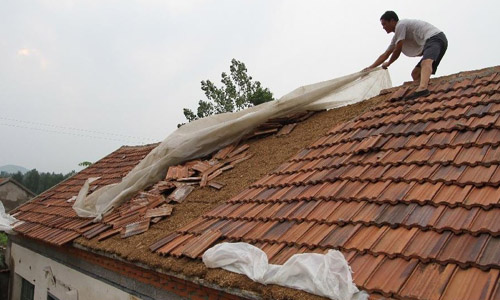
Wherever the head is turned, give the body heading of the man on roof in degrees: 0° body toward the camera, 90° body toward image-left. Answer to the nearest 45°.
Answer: approximately 90°

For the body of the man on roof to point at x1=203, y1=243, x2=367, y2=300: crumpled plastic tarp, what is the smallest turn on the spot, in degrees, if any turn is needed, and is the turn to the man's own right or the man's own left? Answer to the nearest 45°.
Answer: approximately 90° to the man's own left
